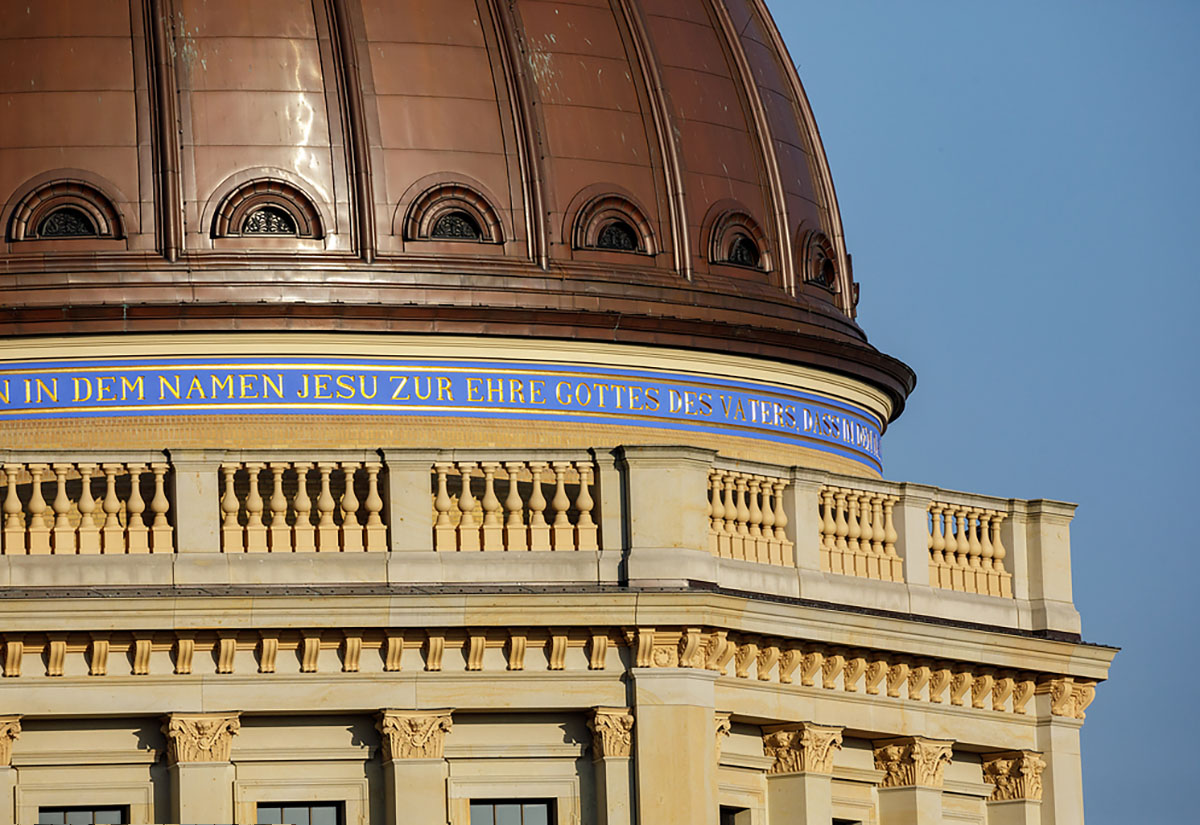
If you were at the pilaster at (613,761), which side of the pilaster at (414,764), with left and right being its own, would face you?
left

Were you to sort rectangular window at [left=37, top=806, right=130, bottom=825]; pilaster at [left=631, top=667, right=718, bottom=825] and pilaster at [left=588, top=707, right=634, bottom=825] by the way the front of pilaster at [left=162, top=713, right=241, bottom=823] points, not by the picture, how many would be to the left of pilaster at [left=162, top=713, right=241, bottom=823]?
2

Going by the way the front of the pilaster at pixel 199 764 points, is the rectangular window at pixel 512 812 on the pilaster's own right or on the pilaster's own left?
on the pilaster's own left

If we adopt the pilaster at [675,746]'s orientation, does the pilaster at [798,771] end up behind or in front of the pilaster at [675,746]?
behind

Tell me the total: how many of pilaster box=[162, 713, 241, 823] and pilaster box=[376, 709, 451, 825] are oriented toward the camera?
2

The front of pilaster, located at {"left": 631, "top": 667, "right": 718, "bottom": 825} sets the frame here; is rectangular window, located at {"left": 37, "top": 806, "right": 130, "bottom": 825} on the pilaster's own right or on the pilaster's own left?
on the pilaster's own right
